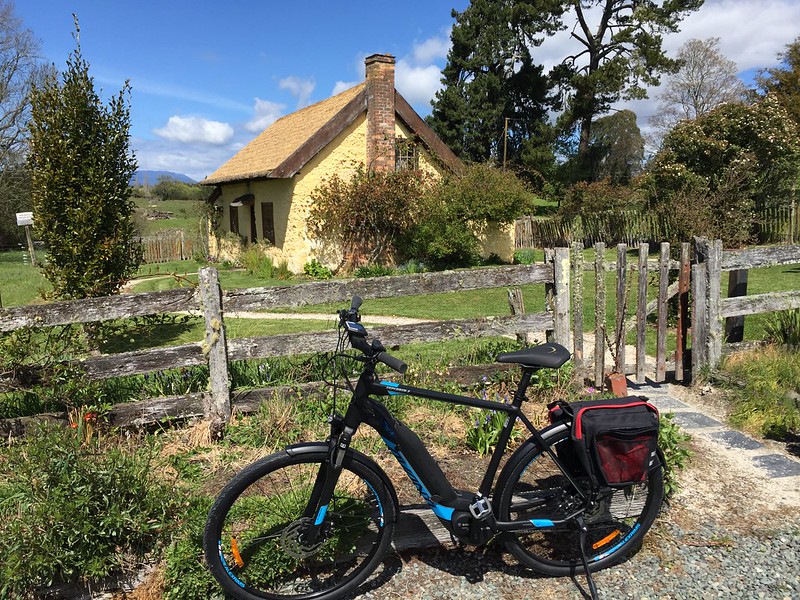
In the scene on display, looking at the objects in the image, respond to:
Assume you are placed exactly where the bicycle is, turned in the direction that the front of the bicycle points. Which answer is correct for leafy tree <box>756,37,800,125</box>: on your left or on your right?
on your right

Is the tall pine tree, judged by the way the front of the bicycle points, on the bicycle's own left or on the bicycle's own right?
on the bicycle's own right

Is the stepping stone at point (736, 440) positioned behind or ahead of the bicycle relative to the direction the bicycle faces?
behind

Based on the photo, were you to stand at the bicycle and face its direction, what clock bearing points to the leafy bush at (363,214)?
The leafy bush is roughly at 3 o'clock from the bicycle.

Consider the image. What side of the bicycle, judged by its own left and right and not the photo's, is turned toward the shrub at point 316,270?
right

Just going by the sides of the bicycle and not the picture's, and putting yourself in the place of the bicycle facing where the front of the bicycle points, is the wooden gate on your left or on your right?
on your right

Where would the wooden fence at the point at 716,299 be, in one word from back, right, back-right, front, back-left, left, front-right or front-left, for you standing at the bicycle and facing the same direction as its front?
back-right

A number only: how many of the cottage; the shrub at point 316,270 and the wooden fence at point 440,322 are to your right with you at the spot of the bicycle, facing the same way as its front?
3

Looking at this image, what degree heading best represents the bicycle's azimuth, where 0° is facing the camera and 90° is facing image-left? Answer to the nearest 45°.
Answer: approximately 90°

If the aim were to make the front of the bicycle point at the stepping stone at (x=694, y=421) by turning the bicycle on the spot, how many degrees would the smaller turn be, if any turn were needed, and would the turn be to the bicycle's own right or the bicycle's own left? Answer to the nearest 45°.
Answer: approximately 135° to the bicycle's own right

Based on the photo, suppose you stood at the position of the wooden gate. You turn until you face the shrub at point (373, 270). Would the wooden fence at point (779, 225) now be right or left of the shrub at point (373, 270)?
right

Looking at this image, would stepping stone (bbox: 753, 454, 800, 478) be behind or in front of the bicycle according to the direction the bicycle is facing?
behind
